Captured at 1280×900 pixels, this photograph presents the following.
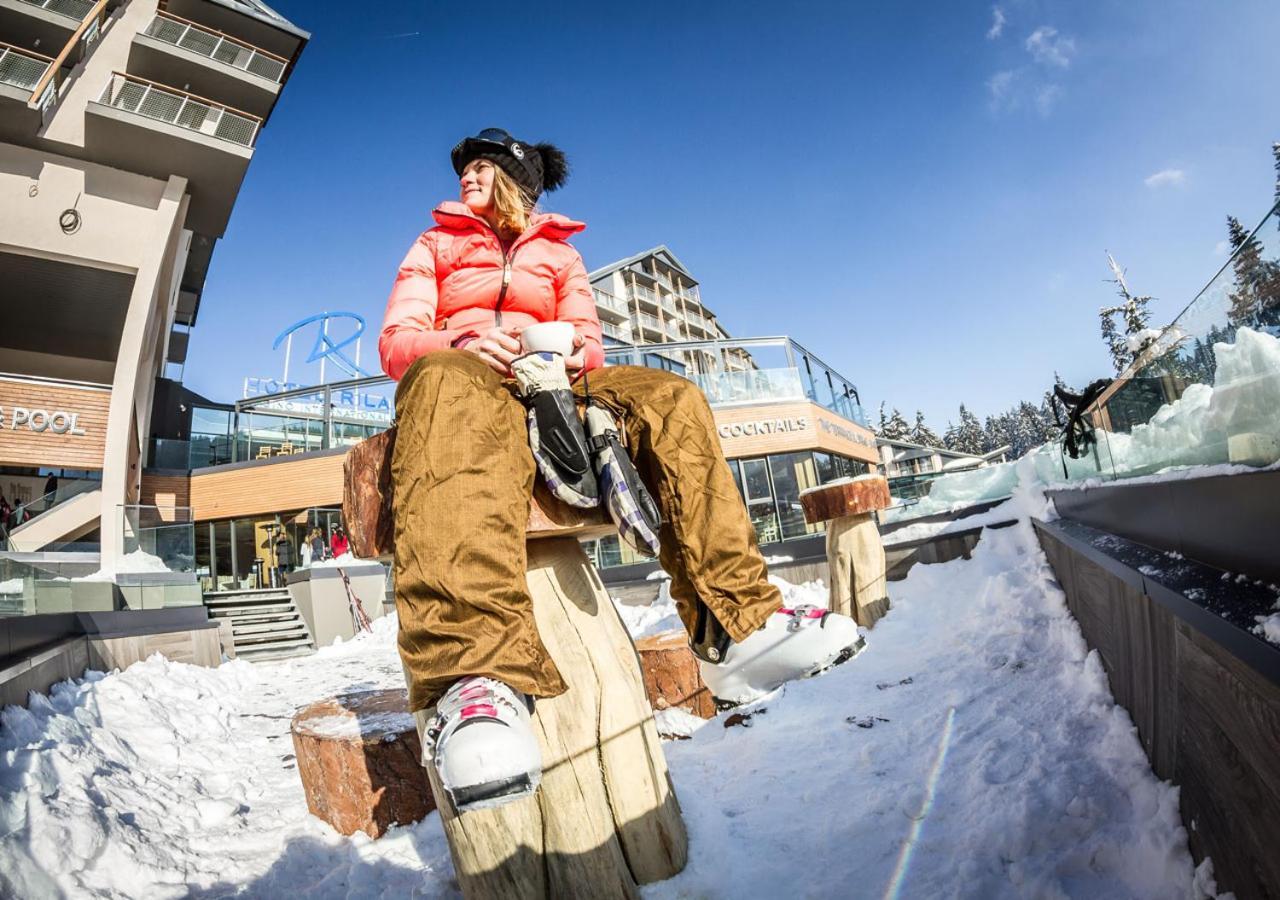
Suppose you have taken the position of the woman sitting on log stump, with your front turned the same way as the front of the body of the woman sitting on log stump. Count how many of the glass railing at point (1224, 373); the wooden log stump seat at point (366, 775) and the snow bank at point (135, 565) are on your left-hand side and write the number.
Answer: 1

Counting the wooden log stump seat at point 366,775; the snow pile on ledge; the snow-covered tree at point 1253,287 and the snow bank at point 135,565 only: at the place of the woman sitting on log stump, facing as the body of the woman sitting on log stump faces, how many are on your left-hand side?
2

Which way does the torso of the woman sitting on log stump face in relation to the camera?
toward the camera

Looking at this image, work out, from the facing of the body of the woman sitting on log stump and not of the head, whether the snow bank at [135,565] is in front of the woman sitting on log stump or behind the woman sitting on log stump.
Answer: behind

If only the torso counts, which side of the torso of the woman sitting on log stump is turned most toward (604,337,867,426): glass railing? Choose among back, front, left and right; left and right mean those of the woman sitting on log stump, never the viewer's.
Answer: back

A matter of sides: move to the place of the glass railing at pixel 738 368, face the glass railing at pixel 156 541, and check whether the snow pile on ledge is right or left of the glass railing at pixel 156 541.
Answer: left

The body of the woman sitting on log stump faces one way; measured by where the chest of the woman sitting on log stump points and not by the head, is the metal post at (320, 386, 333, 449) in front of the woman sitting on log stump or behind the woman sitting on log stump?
behind

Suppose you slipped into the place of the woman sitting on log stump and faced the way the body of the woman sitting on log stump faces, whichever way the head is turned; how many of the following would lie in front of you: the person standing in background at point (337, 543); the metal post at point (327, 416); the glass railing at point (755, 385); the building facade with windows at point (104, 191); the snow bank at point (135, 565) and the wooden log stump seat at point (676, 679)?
0

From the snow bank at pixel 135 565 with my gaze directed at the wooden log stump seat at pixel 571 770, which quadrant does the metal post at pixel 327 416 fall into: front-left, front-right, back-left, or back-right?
back-left

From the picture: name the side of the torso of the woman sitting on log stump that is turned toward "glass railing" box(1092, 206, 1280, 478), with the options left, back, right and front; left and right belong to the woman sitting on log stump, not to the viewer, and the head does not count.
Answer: left

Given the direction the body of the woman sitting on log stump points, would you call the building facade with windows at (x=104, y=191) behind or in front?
behind

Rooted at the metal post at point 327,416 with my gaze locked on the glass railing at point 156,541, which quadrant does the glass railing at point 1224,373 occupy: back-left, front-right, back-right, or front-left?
front-left
